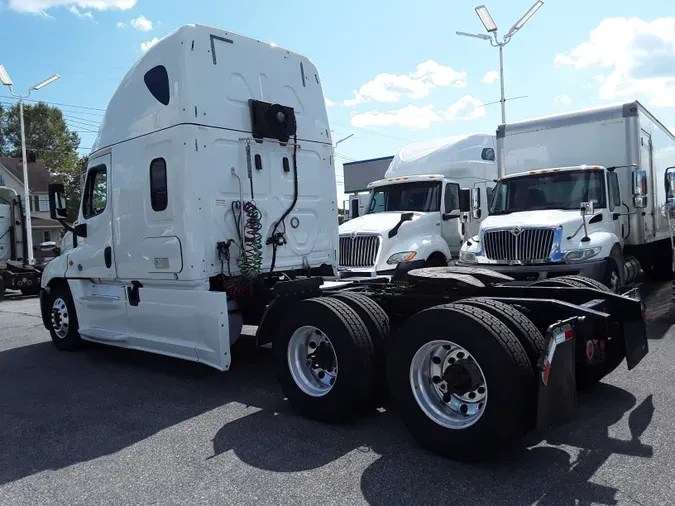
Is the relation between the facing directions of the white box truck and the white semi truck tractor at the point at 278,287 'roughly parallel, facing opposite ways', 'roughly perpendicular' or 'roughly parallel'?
roughly perpendicular

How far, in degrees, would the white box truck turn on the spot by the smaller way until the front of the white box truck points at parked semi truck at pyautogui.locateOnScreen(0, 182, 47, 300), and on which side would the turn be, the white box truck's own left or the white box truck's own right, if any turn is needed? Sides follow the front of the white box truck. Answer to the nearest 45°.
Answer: approximately 45° to the white box truck's own right

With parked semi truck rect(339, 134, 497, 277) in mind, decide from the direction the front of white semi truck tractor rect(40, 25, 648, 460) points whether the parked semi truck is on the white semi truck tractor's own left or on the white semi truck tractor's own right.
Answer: on the white semi truck tractor's own right

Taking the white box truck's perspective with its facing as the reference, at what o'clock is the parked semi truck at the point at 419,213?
The parked semi truck is roughly at 2 o'clock from the white box truck.

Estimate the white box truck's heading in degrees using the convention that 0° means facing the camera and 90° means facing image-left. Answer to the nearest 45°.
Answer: approximately 45°

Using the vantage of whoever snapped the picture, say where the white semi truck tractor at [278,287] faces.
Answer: facing away from the viewer and to the left of the viewer

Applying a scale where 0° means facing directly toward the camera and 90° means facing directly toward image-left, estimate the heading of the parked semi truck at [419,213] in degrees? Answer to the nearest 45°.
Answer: approximately 45°

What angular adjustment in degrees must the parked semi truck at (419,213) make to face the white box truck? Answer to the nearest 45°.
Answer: approximately 90° to its left

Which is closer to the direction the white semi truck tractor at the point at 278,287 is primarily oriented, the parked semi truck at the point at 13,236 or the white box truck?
the parked semi truck

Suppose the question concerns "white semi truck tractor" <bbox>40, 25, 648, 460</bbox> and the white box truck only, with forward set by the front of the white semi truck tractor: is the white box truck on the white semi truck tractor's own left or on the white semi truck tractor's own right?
on the white semi truck tractor's own right
